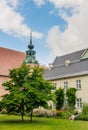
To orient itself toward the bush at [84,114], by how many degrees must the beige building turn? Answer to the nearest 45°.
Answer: approximately 45° to its left

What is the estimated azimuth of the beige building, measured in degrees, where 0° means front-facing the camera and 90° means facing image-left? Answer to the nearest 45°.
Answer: approximately 45°
